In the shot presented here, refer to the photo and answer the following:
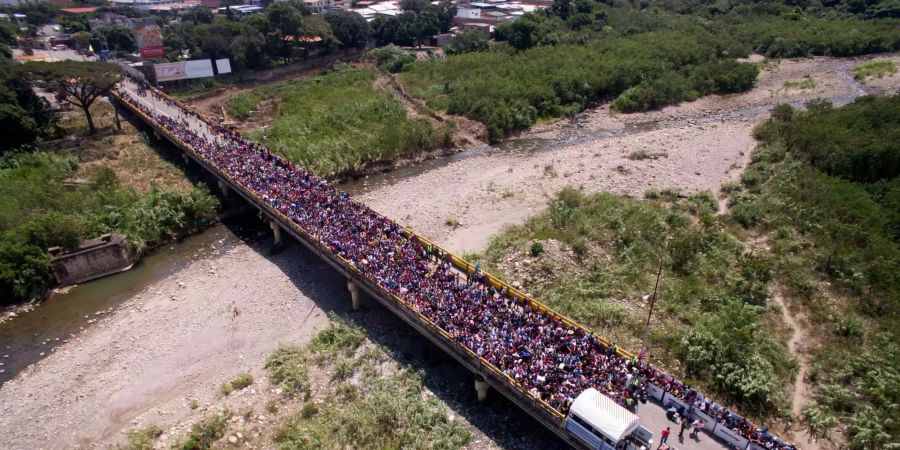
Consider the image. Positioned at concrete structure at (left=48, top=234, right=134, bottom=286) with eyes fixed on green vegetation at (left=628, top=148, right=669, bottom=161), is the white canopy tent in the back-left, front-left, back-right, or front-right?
front-right

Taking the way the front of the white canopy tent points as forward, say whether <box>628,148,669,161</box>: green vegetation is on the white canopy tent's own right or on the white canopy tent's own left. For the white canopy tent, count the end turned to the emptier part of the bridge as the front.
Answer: on the white canopy tent's own left

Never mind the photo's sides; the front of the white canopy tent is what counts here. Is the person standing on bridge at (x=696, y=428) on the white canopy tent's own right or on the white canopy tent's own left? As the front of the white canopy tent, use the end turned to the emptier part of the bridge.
on the white canopy tent's own left

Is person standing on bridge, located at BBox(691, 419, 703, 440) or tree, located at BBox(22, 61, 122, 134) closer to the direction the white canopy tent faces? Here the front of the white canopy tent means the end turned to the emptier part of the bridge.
the person standing on bridge

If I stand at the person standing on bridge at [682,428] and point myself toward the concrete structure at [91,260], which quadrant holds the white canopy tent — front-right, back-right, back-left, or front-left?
front-left

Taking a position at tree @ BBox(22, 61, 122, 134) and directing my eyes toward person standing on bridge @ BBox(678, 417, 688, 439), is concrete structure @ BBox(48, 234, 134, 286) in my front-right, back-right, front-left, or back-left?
front-right
